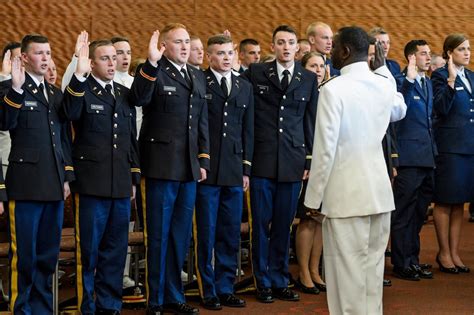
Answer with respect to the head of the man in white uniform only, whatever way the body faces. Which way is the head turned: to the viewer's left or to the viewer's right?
to the viewer's left

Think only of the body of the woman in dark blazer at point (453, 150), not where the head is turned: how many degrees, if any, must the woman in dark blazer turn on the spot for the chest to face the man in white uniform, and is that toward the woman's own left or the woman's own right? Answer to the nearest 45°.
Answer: approximately 45° to the woman's own right

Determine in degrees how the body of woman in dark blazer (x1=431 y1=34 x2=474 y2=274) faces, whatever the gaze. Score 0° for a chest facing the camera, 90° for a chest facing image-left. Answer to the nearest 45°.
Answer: approximately 315°
